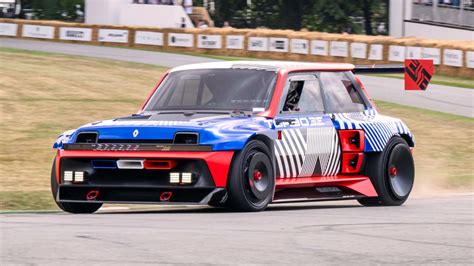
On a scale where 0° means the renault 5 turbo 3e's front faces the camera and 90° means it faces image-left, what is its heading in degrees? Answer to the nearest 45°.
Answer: approximately 45°

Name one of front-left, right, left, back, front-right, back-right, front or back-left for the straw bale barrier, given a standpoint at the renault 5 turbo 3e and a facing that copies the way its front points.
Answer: back-right
